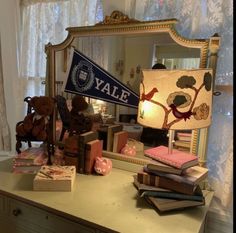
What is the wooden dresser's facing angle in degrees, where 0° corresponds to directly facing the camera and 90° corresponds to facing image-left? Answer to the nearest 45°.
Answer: approximately 45°
